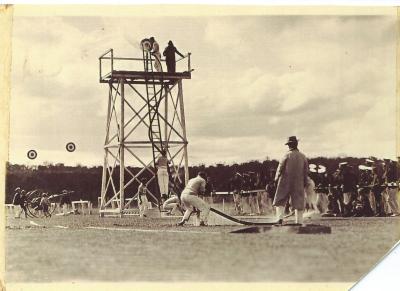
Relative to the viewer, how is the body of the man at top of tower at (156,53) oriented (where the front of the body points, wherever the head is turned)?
to the viewer's left

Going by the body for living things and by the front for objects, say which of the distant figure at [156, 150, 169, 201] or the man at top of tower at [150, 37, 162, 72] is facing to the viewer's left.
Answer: the man at top of tower
